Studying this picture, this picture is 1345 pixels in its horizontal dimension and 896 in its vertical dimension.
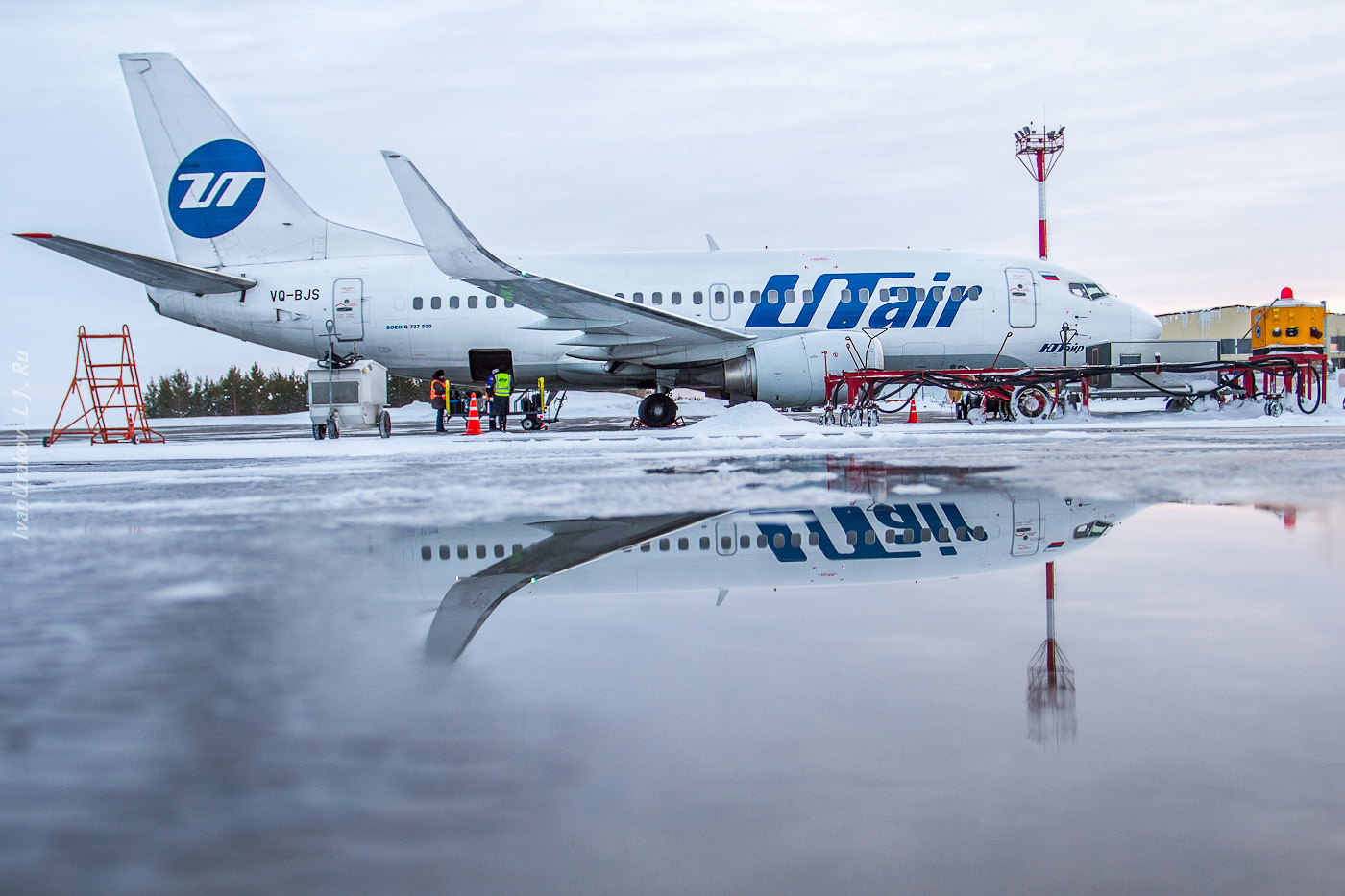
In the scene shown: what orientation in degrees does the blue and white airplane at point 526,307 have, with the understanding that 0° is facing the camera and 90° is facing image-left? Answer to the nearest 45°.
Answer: approximately 270°

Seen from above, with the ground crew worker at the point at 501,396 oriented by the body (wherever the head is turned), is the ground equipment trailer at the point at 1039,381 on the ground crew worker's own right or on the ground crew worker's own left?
on the ground crew worker's own right

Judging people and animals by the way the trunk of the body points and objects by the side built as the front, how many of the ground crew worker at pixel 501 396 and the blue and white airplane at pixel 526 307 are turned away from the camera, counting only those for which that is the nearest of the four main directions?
1

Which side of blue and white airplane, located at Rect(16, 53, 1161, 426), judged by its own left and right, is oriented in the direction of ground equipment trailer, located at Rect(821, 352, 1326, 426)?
front

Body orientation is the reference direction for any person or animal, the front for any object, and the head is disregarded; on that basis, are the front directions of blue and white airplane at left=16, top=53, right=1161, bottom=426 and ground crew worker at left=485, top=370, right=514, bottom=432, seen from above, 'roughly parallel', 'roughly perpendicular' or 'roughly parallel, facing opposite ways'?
roughly perpendicular

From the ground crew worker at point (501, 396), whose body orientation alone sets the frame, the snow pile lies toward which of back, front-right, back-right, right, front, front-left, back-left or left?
back-right

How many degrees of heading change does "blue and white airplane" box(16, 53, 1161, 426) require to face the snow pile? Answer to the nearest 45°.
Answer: approximately 45° to its right
